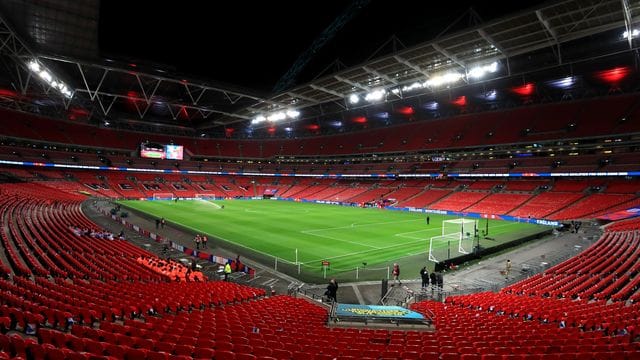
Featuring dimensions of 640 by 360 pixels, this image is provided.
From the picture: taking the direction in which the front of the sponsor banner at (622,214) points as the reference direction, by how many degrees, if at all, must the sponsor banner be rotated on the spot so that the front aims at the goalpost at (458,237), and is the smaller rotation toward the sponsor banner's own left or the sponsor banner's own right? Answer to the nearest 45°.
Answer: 0° — it already faces it

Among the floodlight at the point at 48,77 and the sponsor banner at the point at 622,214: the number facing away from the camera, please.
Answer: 0

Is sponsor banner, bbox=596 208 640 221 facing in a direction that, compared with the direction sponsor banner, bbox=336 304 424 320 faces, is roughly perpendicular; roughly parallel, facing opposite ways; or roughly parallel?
roughly perpendicular

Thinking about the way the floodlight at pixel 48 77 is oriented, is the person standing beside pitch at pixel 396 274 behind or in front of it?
in front

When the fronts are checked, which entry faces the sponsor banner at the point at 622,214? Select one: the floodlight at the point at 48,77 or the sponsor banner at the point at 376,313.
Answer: the floodlight

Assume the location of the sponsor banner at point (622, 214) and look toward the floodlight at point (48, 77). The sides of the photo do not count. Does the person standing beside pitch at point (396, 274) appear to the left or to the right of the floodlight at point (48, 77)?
left

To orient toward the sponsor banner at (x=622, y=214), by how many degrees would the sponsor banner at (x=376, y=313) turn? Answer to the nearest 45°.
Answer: approximately 135° to its left

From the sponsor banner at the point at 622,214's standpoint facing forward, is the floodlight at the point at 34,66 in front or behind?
in front

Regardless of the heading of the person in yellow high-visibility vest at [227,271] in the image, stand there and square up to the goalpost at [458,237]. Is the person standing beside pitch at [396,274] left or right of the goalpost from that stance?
right

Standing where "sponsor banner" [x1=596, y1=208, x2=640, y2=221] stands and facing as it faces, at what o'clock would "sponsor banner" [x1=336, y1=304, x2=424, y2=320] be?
"sponsor banner" [x1=336, y1=304, x2=424, y2=320] is roughly at 11 o'clock from "sponsor banner" [x1=596, y1=208, x2=640, y2=221].

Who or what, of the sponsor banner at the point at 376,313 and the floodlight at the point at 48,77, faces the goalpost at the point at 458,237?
the floodlight

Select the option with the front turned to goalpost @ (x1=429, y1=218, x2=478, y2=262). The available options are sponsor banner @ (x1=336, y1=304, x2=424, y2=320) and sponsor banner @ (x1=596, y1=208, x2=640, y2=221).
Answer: sponsor banner @ (x1=596, y1=208, x2=640, y2=221)
